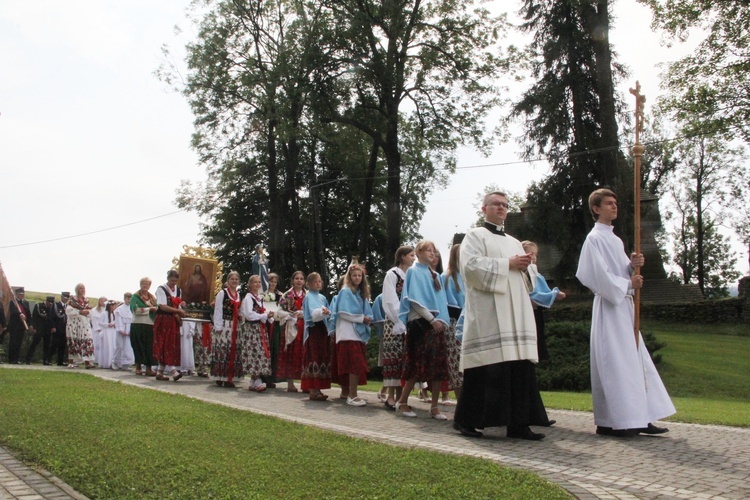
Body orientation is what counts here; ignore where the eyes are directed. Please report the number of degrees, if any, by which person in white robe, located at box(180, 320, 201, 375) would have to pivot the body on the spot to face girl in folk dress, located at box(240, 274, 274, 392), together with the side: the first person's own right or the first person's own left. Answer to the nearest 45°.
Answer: approximately 45° to the first person's own right

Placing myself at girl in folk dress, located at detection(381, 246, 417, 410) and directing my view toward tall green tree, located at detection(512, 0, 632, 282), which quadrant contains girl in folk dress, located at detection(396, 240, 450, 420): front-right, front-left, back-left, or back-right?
back-right

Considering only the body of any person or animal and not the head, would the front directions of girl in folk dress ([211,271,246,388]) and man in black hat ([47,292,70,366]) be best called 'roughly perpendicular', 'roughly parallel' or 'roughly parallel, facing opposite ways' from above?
roughly parallel

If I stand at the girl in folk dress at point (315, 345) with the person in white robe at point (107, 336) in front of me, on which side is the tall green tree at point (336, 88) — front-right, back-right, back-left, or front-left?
front-right

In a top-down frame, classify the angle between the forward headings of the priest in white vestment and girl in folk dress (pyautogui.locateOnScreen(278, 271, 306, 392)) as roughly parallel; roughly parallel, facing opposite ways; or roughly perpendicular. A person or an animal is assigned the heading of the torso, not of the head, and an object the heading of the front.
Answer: roughly parallel

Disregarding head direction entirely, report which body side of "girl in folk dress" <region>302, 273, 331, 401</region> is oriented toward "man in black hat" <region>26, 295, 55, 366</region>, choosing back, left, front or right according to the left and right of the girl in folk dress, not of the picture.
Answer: back

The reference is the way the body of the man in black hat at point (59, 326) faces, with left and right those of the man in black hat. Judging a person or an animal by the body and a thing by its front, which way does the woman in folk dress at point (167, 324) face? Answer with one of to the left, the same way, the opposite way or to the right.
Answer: the same way

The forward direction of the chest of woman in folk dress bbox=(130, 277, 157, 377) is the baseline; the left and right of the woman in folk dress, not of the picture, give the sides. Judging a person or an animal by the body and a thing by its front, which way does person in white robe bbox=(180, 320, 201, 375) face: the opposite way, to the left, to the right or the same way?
the same way

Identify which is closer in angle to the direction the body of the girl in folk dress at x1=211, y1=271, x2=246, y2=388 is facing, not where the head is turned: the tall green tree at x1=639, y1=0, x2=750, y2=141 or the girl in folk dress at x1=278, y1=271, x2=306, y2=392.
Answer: the girl in folk dress

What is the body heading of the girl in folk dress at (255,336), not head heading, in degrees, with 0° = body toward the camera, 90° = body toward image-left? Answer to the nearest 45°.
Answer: approximately 315°

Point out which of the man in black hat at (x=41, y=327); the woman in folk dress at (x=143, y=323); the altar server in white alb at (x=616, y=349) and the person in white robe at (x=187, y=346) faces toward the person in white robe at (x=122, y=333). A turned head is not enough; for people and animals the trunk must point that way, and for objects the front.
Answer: the man in black hat

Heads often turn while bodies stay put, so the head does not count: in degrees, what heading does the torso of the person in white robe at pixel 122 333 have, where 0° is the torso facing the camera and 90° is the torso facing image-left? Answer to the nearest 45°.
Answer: approximately 315°

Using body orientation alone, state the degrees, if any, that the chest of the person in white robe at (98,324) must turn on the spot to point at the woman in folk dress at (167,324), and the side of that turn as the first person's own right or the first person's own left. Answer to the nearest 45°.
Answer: approximately 45° to the first person's own right

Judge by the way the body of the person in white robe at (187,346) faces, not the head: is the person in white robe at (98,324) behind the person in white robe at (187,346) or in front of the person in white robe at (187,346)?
behind

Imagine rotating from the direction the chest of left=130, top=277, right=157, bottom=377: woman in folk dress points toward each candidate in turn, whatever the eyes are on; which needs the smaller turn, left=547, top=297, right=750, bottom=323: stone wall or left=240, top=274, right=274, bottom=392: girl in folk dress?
the girl in folk dress

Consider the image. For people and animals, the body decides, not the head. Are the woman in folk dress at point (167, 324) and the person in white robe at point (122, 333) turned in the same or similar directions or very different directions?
same or similar directions

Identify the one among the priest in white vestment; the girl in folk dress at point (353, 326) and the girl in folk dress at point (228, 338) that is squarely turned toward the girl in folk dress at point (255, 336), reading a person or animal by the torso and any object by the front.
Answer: the girl in folk dress at point (228, 338)

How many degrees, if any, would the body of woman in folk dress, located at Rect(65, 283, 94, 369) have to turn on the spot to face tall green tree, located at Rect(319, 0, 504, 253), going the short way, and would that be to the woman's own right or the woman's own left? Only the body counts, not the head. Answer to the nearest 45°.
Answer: approximately 90° to the woman's own left

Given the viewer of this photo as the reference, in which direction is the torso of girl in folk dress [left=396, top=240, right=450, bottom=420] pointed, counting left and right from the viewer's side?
facing the viewer and to the right of the viewer

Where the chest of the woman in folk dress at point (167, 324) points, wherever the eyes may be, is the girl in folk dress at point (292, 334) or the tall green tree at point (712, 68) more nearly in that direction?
the girl in folk dress

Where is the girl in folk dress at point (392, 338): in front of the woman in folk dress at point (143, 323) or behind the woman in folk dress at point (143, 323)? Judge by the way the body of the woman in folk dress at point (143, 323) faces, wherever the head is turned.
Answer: in front

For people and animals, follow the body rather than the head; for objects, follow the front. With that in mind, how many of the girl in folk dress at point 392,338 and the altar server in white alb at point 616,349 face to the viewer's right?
2

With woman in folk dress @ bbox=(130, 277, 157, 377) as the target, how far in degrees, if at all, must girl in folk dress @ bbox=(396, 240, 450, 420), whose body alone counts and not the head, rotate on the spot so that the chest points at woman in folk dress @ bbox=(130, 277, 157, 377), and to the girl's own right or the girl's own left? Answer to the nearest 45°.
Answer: approximately 180°

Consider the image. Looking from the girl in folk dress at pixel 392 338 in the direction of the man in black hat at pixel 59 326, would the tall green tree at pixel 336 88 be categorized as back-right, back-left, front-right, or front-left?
front-right
